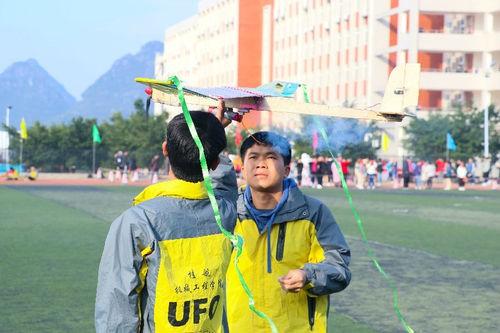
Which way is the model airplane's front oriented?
to the viewer's left

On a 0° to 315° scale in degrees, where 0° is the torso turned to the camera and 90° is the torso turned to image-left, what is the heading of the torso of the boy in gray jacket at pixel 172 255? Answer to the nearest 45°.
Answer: approximately 135°
